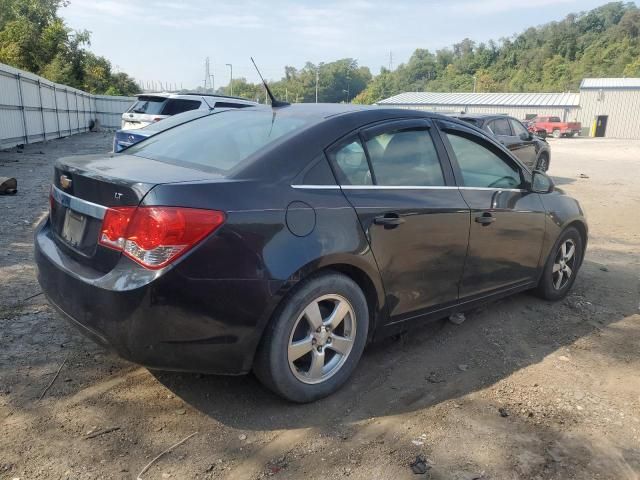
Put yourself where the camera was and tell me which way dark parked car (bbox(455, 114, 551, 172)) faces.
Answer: facing away from the viewer and to the right of the viewer

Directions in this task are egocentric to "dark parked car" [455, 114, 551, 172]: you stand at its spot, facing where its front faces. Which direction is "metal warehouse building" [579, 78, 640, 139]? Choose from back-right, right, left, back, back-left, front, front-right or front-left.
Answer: front-left

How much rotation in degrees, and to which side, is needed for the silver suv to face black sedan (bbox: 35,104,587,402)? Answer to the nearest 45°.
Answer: approximately 135° to its right

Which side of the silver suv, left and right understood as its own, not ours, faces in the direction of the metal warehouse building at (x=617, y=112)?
front

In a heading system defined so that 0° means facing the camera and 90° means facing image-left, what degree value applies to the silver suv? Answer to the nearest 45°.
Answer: approximately 225°

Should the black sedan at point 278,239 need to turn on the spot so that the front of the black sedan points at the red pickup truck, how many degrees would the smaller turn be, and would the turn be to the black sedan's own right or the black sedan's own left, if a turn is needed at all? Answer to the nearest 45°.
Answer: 0° — it already faces it

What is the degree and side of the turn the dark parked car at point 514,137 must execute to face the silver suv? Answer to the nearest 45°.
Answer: approximately 180°

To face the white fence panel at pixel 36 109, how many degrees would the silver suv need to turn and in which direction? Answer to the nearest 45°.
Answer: approximately 90° to its left

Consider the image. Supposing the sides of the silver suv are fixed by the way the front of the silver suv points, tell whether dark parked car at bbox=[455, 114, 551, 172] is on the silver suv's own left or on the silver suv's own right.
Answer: on the silver suv's own right

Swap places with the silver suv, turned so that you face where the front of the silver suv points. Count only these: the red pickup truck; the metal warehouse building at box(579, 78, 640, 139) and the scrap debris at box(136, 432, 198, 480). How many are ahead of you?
2

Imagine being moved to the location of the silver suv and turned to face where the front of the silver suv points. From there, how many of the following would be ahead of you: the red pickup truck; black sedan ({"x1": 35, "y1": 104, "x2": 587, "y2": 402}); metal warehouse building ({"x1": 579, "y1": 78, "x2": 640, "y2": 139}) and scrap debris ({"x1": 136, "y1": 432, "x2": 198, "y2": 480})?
2

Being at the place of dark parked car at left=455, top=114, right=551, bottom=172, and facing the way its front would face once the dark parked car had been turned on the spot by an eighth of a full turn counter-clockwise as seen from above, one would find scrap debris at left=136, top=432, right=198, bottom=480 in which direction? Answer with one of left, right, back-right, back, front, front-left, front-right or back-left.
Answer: back

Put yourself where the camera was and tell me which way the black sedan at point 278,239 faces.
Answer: facing away from the viewer and to the right of the viewer

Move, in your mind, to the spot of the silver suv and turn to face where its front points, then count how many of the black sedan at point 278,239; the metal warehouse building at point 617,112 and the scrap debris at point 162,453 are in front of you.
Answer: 1
